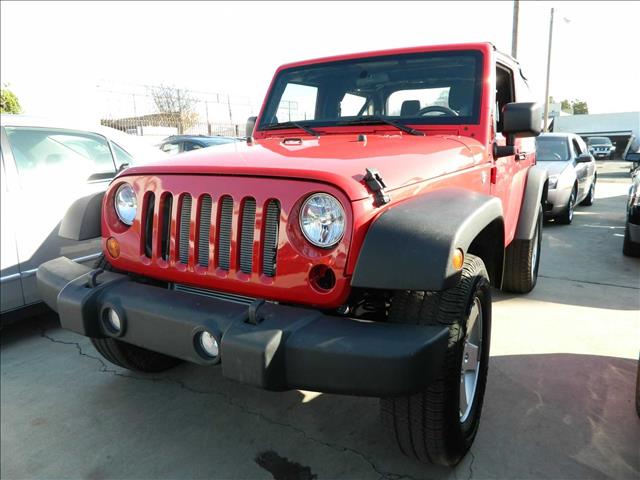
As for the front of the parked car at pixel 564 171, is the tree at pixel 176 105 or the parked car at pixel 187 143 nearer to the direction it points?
the parked car

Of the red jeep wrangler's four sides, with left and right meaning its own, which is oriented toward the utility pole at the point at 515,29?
back

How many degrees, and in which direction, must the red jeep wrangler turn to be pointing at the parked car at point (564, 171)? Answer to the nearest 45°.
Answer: approximately 180°

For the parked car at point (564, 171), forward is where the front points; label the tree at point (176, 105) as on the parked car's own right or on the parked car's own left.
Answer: on the parked car's own right

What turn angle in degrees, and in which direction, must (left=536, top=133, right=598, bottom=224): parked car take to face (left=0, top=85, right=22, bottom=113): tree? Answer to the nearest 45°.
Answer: approximately 45° to its right

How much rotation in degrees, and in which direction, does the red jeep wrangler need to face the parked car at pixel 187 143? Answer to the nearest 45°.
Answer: approximately 135° to its right

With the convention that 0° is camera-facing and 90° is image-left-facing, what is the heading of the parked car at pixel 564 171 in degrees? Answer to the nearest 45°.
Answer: approximately 45°
